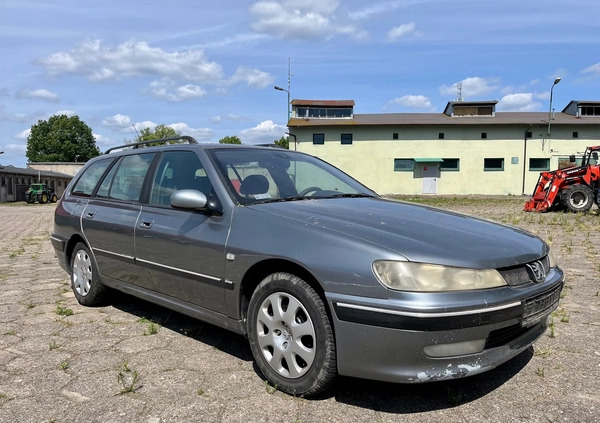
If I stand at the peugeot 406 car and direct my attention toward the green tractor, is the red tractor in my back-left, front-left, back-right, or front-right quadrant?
front-right

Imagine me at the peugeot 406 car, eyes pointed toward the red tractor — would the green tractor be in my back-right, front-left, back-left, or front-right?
front-left

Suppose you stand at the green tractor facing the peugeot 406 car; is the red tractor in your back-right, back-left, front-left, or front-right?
front-left

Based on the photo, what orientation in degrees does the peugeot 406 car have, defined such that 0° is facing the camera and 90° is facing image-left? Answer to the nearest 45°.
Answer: approximately 315°

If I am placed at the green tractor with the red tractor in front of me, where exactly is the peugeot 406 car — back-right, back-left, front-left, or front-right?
front-right

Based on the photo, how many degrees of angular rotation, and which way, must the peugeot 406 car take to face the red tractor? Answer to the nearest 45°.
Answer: approximately 90° to its left

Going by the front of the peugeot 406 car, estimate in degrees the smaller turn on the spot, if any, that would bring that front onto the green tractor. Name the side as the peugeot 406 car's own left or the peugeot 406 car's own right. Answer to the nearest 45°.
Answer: approximately 180°
